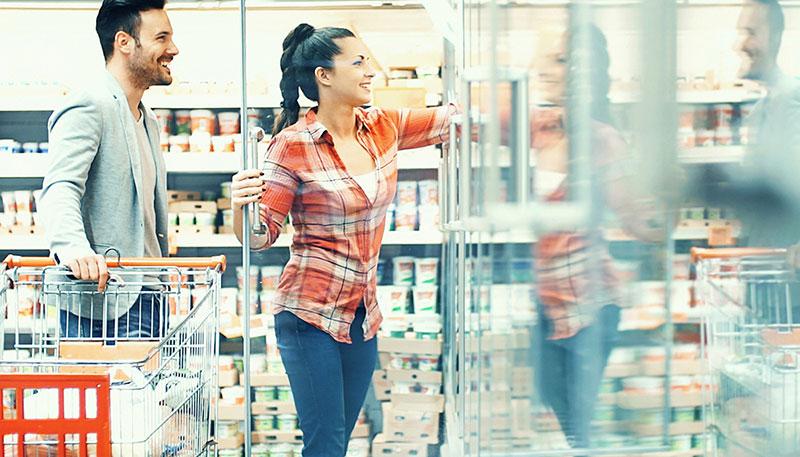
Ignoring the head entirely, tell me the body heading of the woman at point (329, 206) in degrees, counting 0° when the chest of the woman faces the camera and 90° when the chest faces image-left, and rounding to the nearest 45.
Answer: approximately 315°

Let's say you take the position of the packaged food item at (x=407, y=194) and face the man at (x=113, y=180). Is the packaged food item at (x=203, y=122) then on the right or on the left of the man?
right

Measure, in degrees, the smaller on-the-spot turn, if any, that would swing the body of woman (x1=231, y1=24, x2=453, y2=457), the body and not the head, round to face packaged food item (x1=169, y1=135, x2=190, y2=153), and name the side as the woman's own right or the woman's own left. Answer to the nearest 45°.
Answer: approximately 180°

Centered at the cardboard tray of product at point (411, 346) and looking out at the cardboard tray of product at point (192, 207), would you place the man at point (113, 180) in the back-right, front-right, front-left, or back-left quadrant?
front-left

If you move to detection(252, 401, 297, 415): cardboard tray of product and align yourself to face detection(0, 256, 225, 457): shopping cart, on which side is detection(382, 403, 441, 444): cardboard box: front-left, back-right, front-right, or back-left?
back-left

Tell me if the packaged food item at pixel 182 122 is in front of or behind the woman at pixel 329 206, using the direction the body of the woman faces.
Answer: behind

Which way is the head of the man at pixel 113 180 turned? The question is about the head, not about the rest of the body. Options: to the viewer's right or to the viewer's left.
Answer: to the viewer's right

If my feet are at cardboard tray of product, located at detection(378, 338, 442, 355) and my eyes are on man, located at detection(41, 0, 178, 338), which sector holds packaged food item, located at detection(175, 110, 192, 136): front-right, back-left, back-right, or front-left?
front-right
